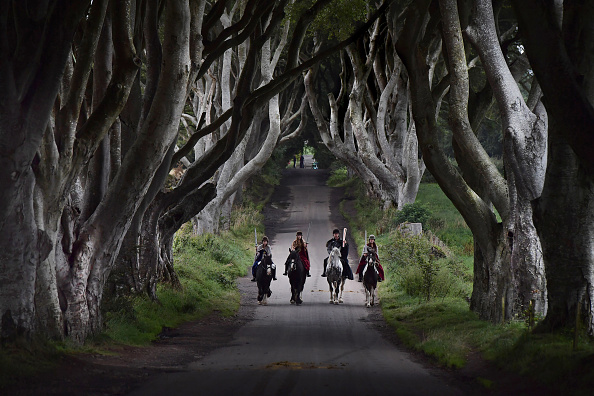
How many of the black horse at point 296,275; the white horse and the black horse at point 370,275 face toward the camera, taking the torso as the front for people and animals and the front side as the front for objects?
3

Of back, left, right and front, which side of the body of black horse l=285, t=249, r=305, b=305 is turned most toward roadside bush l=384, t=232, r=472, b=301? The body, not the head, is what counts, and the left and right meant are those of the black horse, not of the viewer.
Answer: left

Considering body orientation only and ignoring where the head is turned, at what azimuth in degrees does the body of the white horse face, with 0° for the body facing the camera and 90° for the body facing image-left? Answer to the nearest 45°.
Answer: approximately 0°

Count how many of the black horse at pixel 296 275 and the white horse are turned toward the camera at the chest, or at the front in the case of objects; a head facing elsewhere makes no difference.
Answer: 2

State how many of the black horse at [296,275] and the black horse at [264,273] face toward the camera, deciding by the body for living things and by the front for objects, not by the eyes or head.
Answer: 2
